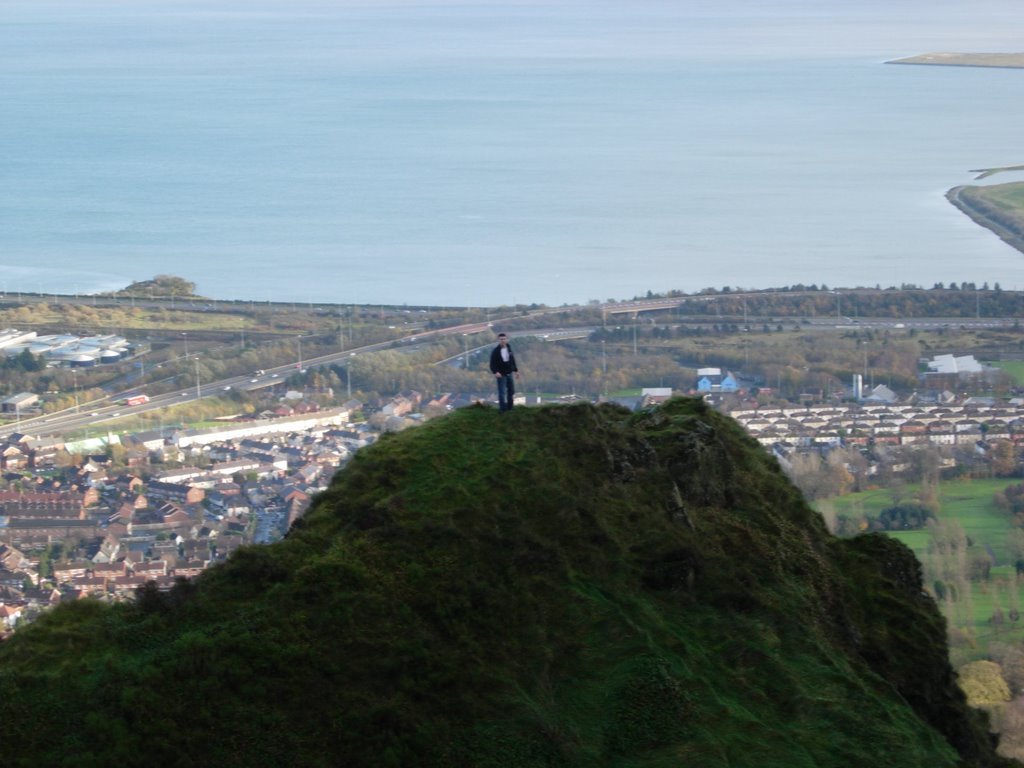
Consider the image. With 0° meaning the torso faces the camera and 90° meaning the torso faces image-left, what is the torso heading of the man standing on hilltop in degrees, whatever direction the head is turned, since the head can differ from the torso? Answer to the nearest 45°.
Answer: approximately 0°
